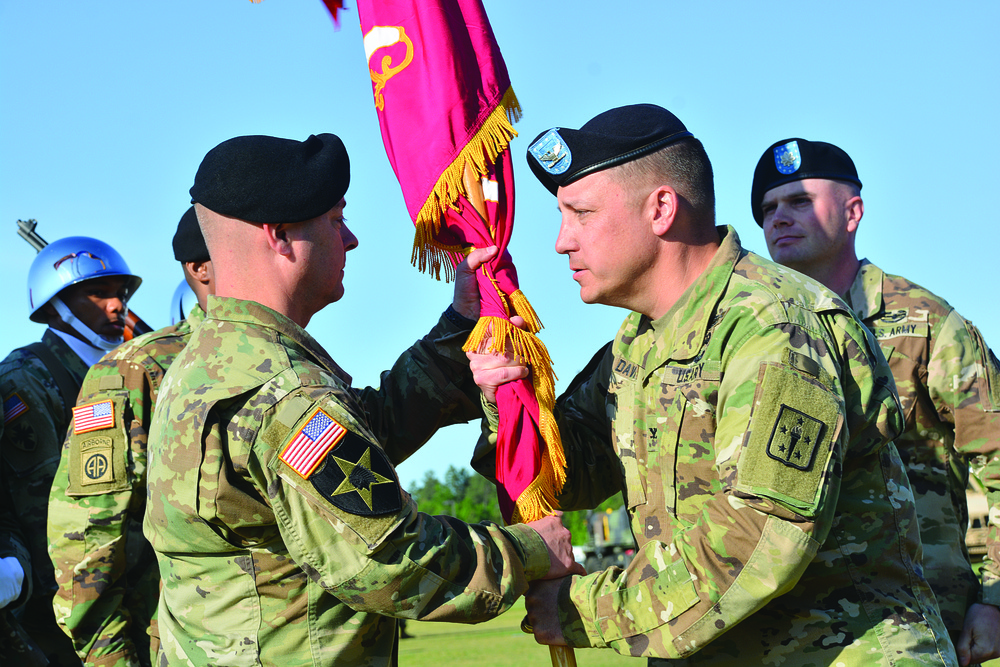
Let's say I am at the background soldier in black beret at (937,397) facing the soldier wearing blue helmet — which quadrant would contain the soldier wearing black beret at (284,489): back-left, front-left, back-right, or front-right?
front-left

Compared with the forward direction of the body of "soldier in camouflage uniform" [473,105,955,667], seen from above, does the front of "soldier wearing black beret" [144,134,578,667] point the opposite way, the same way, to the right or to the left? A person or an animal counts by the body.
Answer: the opposite way

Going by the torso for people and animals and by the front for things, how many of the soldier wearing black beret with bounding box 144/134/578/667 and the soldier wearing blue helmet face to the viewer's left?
0

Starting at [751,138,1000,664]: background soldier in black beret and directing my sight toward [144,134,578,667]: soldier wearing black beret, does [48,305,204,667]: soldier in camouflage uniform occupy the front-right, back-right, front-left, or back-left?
front-right

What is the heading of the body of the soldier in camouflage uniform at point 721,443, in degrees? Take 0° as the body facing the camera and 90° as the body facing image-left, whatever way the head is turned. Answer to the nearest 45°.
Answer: approximately 45°

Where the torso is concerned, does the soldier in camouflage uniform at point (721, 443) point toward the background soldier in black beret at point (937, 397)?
no

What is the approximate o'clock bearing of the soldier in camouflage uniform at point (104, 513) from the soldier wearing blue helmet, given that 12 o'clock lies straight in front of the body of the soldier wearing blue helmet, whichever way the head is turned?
The soldier in camouflage uniform is roughly at 1 o'clock from the soldier wearing blue helmet.

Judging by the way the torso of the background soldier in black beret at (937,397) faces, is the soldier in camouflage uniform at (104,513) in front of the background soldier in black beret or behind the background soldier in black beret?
in front

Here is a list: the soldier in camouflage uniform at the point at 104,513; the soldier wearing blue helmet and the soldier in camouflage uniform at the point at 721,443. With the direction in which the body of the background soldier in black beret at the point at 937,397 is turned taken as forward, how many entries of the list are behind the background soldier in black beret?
0

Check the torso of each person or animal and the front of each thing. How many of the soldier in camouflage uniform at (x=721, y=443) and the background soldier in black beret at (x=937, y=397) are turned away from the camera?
0

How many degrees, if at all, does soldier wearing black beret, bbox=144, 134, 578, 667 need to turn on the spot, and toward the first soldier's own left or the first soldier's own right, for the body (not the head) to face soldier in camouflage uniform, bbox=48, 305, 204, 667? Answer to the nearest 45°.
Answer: approximately 90° to the first soldier's own left

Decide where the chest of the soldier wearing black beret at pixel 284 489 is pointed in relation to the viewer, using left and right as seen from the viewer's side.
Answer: facing away from the viewer and to the right of the viewer

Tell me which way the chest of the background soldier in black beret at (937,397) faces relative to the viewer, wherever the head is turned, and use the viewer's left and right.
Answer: facing the viewer and to the left of the viewer

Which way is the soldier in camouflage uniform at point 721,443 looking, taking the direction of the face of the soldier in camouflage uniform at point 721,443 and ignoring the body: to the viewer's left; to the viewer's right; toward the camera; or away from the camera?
to the viewer's left

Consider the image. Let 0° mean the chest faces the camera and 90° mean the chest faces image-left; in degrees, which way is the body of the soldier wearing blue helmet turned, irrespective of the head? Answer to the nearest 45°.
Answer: approximately 315°

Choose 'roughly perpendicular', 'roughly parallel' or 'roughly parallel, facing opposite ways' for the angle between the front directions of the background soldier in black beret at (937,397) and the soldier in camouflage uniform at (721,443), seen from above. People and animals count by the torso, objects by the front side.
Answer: roughly parallel
